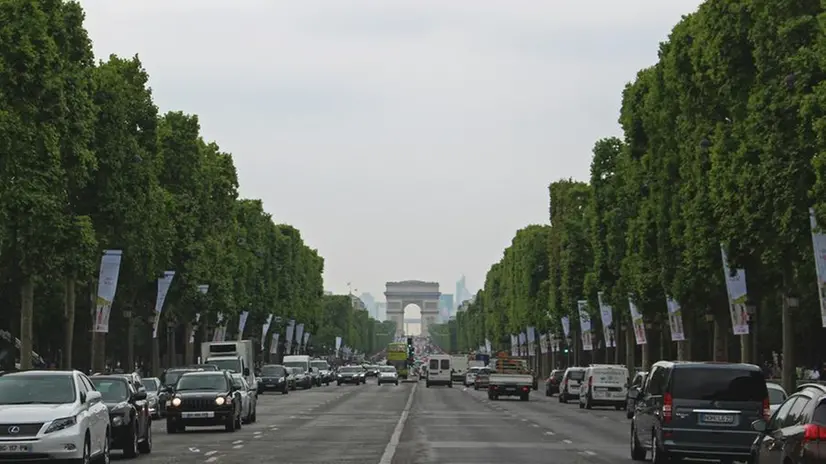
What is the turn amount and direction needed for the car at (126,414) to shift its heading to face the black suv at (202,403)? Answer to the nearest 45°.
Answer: approximately 180°

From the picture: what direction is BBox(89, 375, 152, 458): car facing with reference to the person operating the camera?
facing the viewer

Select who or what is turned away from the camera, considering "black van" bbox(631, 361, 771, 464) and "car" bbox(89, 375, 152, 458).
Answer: the black van

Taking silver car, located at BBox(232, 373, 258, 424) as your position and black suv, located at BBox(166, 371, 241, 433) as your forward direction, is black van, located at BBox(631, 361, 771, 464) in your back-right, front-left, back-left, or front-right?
front-left

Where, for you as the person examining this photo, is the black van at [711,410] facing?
facing away from the viewer

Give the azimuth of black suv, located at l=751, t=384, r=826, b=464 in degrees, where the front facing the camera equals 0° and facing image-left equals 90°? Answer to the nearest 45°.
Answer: approximately 135°

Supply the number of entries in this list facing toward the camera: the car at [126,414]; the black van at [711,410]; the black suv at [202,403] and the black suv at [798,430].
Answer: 2

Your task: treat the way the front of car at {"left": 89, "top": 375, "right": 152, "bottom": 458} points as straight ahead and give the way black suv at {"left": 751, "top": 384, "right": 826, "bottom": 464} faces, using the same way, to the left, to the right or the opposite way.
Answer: the opposite way

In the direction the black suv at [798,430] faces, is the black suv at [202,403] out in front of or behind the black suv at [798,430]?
in front

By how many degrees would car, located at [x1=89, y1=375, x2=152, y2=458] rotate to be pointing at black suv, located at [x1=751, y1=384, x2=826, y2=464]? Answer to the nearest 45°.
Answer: approximately 45° to its left

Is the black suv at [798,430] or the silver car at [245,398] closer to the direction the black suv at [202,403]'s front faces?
the black suv

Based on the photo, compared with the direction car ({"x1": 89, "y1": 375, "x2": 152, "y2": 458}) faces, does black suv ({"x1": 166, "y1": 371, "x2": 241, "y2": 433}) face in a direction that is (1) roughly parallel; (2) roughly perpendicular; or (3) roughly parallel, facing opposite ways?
roughly parallel

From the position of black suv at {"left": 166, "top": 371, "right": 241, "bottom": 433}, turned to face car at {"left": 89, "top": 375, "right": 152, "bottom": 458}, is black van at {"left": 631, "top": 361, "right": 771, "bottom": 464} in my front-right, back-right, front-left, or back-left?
front-left

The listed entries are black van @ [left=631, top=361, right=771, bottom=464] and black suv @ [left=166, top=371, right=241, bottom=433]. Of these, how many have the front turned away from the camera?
1
